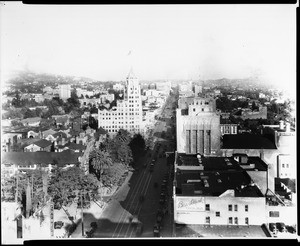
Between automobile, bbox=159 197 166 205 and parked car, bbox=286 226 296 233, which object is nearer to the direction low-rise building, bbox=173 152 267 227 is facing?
the automobile

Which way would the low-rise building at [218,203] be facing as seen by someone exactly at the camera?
facing to the left of the viewer

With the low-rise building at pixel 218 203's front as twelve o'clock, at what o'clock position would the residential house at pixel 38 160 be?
The residential house is roughly at 1 o'clock from the low-rise building.

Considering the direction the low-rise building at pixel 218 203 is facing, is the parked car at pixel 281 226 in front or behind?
behind
